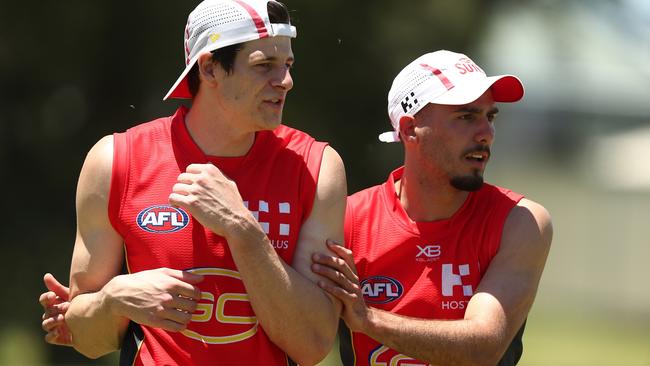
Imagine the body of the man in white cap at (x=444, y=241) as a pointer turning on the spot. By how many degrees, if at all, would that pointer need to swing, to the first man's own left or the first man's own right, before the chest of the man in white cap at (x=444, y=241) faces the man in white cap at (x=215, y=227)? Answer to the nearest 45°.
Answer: approximately 45° to the first man's own right

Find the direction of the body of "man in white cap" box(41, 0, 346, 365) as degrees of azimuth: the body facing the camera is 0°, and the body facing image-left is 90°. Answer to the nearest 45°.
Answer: approximately 0°

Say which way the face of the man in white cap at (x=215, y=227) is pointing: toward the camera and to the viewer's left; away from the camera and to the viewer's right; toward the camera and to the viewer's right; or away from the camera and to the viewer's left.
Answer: toward the camera and to the viewer's right

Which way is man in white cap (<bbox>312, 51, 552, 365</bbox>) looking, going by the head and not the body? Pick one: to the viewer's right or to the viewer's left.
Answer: to the viewer's right

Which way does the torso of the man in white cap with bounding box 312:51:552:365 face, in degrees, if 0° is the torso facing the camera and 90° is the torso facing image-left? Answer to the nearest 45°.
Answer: approximately 0°

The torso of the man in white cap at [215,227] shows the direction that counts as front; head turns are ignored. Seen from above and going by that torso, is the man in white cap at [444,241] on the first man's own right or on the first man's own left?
on the first man's own left

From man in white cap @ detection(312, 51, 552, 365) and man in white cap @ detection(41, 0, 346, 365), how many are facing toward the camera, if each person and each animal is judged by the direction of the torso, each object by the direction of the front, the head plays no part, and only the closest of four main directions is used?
2
